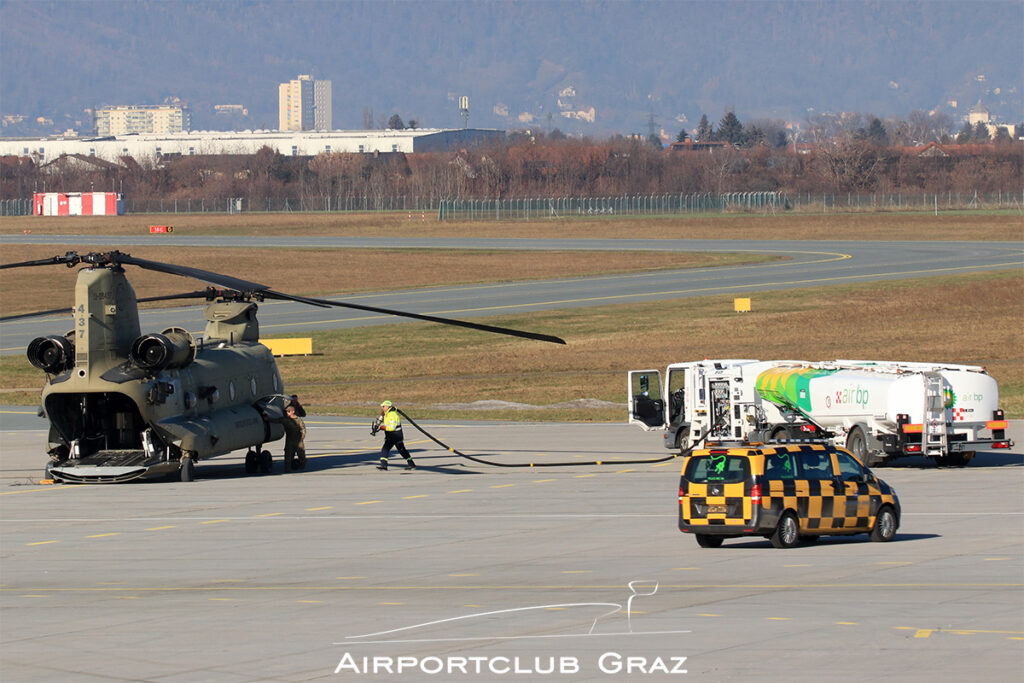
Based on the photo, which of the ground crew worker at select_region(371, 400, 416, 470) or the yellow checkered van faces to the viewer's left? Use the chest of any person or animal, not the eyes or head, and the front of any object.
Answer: the ground crew worker

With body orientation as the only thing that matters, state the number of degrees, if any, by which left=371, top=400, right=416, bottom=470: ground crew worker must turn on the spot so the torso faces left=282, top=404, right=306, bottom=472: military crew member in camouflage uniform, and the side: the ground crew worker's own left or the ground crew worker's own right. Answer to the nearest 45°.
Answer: approximately 45° to the ground crew worker's own right

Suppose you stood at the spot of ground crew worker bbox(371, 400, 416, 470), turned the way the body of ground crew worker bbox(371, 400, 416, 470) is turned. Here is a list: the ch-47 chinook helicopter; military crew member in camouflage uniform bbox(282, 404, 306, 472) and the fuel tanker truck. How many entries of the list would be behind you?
1

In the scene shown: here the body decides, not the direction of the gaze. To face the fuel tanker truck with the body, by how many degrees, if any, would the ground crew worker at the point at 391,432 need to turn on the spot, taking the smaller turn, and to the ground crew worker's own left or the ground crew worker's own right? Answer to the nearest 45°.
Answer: approximately 180°

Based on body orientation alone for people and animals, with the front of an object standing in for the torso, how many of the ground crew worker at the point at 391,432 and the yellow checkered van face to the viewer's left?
1

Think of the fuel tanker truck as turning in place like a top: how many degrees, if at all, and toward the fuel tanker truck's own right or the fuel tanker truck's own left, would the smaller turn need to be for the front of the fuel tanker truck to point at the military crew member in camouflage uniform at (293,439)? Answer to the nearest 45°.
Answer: approximately 45° to the fuel tanker truck's own left

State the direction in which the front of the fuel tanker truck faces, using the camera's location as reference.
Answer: facing away from the viewer and to the left of the viewer

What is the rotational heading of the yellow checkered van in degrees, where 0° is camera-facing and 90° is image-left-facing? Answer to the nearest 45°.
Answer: approximately 225°

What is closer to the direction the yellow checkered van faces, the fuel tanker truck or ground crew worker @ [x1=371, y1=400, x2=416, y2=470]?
the fuel tanker truck

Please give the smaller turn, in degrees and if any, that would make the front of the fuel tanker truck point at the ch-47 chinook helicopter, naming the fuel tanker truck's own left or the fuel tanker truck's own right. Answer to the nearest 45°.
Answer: approximately 45° to the fuel tanker truck's own left

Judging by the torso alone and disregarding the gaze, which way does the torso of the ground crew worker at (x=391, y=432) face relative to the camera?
to the viewer's left

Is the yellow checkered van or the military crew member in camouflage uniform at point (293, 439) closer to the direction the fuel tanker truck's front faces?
the military crew member in camouflage uniform

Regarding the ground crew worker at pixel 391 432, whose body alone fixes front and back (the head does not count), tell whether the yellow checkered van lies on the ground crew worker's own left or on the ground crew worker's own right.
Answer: on the ground crew worker's own left
